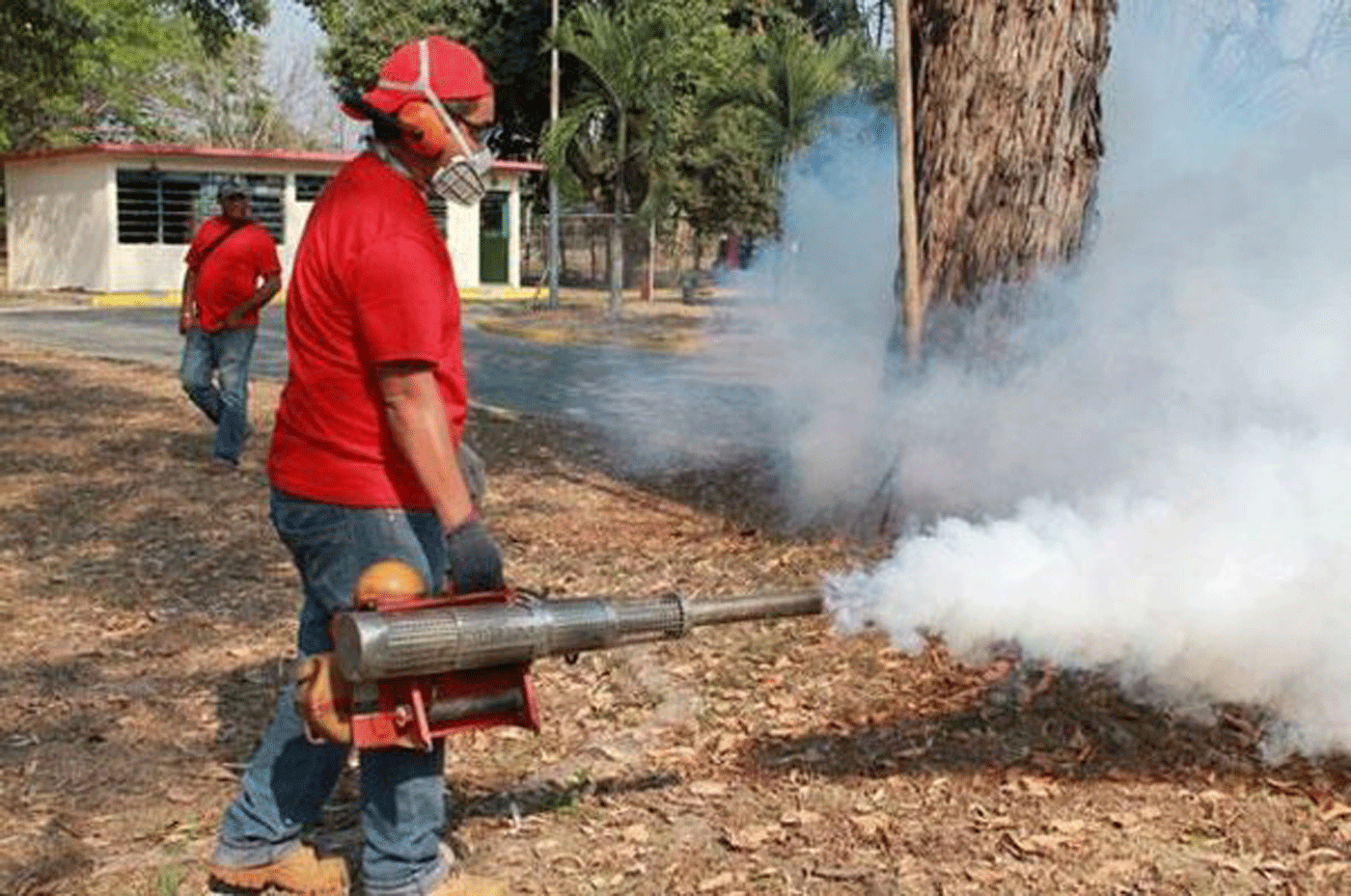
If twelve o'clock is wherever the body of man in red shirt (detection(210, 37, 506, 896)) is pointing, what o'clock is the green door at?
The green door is roughly at 9 o'clock from the man in red shirt.

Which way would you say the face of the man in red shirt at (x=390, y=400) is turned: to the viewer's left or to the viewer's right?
to the viewer's right

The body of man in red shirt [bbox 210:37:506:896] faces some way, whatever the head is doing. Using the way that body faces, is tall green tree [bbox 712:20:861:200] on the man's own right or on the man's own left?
on the man's own left

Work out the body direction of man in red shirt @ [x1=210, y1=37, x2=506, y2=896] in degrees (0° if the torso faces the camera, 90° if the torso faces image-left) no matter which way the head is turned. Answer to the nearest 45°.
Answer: approximately 270°

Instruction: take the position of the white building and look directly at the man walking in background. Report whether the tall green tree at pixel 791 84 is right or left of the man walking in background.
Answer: left

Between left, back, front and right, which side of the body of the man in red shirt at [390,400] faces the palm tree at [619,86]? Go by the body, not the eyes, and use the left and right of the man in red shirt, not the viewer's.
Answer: left

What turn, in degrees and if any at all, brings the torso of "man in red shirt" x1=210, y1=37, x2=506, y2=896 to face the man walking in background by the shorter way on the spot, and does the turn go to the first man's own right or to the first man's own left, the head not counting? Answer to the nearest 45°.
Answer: approximately 90° to the first man's own left

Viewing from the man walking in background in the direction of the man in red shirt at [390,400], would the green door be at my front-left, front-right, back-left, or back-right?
back-left

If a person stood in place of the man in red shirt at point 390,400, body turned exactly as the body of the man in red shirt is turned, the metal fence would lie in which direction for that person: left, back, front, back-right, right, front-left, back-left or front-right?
left

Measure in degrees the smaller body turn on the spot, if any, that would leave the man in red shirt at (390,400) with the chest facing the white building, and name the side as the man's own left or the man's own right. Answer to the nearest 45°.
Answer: approximately 90° to the man's own left

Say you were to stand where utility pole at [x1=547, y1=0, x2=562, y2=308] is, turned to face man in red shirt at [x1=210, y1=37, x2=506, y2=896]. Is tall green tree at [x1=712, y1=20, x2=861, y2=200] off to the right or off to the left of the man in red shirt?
left
